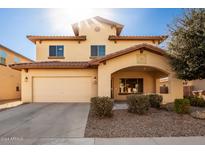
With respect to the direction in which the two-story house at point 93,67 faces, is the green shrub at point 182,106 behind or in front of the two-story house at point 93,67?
in front

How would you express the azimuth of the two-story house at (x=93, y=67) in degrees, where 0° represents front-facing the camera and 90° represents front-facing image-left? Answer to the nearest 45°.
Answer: approximately 0°

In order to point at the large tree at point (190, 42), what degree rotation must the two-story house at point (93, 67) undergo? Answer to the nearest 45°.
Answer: approximately 45° to its left

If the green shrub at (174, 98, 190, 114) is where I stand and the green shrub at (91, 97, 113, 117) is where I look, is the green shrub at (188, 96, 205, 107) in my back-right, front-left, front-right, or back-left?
back-right

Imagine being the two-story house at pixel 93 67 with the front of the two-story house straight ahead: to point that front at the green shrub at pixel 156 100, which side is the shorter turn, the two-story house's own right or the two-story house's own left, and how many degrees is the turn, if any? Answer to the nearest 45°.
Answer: approximately 45° to the two-story house's own left

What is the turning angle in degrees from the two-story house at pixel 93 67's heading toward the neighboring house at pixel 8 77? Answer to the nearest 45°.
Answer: approximately 135° to its right

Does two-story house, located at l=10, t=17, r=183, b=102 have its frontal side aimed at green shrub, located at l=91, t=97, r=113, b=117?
yes

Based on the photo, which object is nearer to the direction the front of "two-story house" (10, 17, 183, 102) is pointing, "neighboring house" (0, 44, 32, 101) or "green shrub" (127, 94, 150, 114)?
the green shrub

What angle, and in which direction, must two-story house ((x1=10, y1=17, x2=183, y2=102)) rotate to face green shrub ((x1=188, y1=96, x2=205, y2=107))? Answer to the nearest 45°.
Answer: approximately 90° to its left
